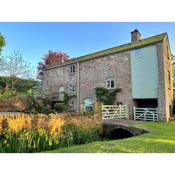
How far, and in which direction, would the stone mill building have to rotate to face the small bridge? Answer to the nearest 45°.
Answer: approximately 45° to its left

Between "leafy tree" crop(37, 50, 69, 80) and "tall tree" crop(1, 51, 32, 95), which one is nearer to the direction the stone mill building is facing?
the tall tree

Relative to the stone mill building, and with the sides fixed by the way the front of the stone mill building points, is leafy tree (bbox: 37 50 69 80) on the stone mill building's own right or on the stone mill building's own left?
on the stone mill building's own right

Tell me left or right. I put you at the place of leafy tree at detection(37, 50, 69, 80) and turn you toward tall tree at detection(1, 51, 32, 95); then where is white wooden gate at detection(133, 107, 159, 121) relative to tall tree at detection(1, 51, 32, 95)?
left

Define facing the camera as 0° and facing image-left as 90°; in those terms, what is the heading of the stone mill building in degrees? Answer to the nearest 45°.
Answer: approximately 45°

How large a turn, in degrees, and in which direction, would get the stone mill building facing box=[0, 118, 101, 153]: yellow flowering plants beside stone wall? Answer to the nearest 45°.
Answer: approximately 45° to its left

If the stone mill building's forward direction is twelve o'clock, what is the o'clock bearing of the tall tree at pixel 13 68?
The tall tree is roughly at 2 o'clock from the stone mill building.

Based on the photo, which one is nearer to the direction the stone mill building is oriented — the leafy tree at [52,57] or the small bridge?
the small bridge
